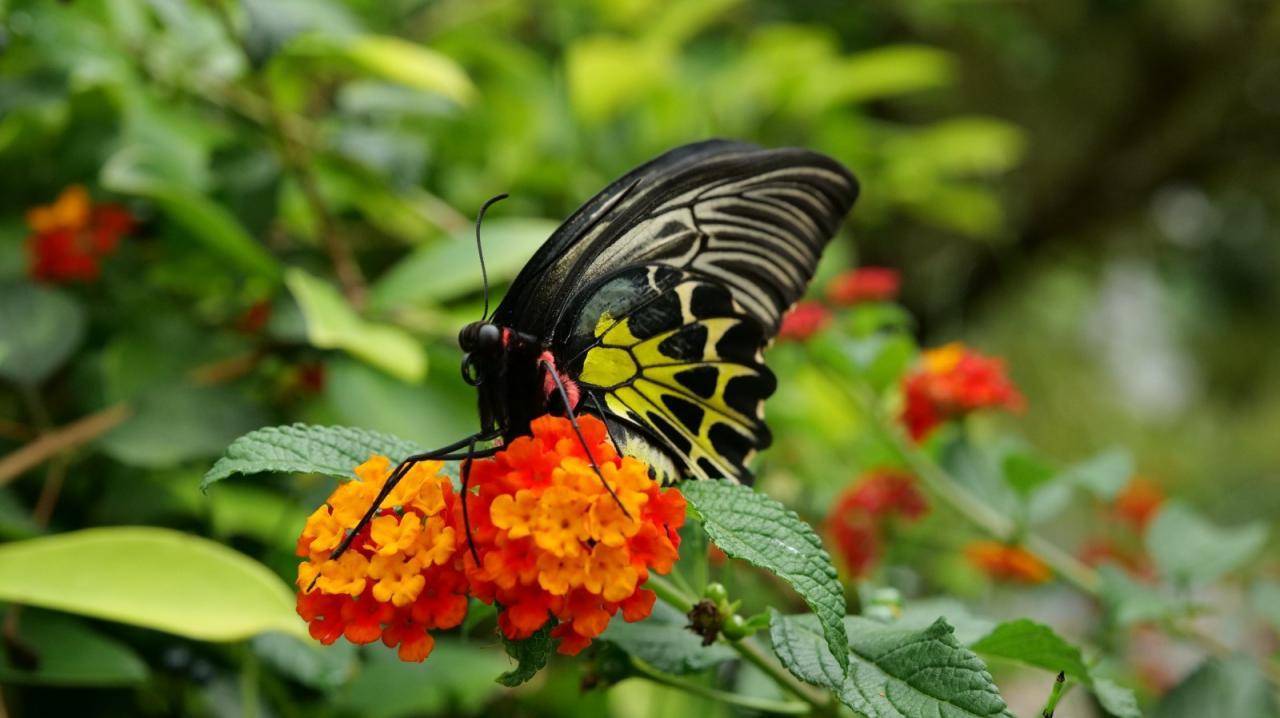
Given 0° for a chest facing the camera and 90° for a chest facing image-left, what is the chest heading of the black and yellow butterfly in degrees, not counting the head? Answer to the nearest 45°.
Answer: approximately 90°

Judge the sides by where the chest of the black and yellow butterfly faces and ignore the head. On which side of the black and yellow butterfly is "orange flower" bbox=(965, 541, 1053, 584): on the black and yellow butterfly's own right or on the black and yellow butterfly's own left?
on the black and yellow butterfly's own right

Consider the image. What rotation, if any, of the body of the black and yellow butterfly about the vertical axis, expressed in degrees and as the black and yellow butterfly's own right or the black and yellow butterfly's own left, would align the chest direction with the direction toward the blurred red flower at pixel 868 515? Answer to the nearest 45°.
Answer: approximately 135° to the black and yellow butterfly's own right

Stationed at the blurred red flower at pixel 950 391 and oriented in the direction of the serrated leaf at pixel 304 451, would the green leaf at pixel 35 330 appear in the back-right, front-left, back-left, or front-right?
front-right
